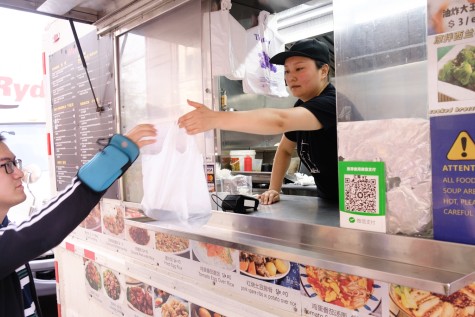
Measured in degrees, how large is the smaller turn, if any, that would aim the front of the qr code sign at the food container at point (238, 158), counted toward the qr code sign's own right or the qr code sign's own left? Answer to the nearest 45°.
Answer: approximately 135° to the qr code sign's own right

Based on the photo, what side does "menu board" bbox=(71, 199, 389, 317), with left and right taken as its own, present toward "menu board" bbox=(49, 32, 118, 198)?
right

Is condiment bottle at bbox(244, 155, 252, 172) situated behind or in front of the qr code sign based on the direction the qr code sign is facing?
behind

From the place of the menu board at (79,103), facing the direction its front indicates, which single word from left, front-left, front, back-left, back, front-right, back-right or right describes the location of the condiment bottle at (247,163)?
back-left

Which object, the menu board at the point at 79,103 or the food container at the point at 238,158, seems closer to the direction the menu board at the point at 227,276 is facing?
the menu board

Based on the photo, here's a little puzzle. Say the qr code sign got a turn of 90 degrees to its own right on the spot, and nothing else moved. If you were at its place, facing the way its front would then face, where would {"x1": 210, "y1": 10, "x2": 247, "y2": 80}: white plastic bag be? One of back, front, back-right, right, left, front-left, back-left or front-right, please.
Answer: front-right

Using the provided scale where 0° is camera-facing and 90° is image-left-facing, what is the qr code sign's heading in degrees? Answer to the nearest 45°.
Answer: approximately 0°

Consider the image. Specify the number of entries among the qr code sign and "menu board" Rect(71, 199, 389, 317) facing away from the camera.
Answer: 0

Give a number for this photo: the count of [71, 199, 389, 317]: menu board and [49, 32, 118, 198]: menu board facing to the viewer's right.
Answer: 0
